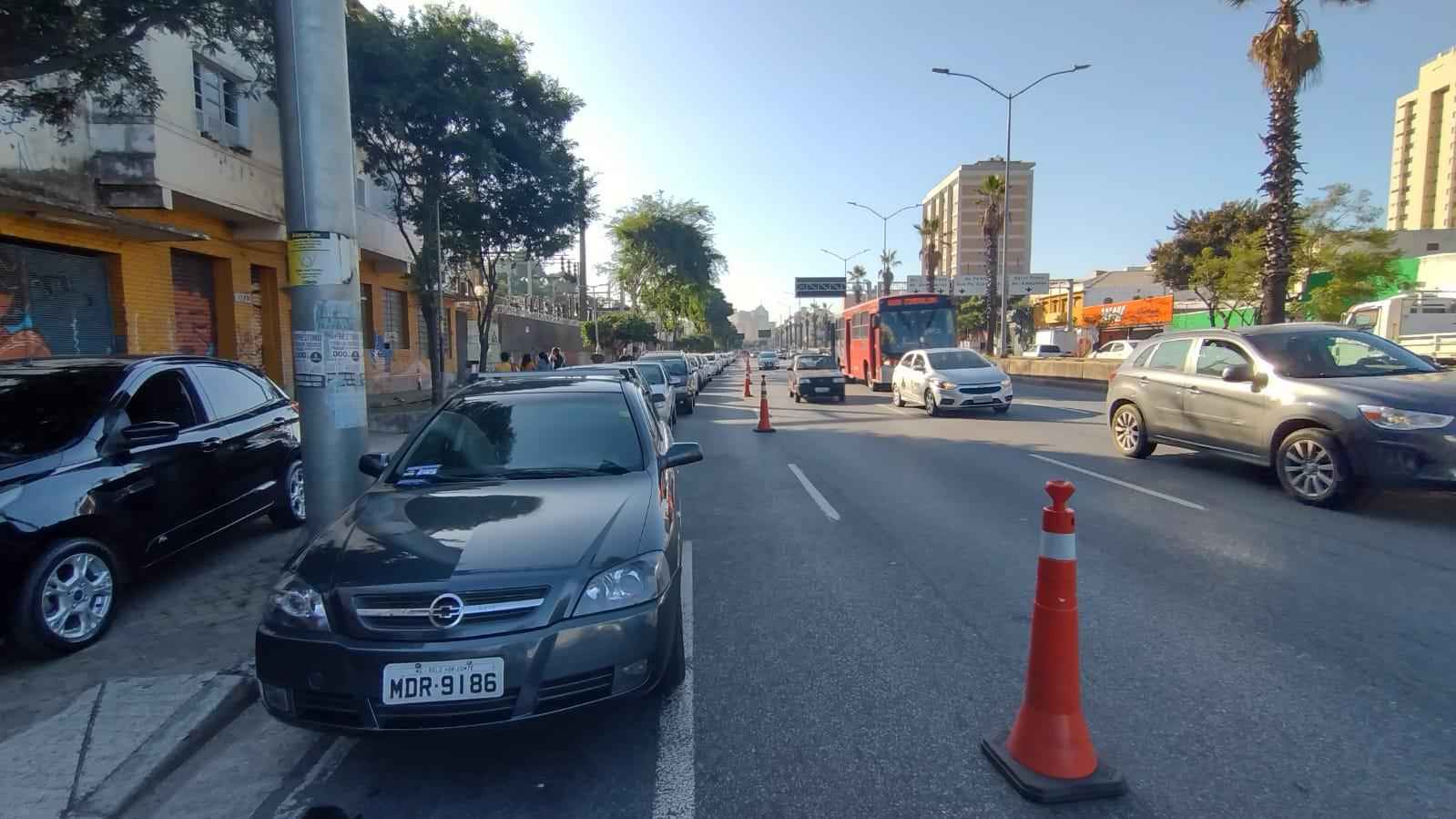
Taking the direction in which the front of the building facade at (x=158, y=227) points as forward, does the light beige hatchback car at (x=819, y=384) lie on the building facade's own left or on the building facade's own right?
on the building facade's own left

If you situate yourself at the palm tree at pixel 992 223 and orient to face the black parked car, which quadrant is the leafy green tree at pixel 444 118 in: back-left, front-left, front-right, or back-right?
front-right

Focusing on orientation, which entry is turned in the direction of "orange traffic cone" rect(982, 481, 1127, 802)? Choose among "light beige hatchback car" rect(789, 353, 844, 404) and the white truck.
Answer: the light beige hatchback car

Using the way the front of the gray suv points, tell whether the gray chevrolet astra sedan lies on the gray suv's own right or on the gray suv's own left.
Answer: on the gray suv's own right

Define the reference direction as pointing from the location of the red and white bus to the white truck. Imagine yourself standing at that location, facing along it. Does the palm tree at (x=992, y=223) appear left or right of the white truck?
left

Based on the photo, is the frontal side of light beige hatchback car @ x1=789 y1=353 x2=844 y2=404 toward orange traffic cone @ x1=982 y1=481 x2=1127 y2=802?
yes

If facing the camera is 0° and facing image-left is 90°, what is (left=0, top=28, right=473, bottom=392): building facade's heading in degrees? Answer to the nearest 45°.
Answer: approximately 315°

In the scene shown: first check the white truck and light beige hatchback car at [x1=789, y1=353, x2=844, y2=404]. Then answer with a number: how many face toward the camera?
1

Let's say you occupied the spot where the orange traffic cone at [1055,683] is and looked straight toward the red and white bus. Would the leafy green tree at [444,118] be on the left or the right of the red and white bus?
left

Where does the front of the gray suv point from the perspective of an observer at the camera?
facing the viewer and to the right of the viewer

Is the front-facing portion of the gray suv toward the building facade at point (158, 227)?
no

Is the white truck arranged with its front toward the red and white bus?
no

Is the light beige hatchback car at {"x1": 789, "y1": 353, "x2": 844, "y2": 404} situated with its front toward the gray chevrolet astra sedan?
yes

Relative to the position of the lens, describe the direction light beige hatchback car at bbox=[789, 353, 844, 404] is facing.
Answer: facing the viewer

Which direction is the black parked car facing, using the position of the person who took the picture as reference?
facing the viewer and to the left of the viewer

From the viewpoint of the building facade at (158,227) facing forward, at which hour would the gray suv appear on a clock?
The gray suv is roughly at 12 o'clock from the building facade.

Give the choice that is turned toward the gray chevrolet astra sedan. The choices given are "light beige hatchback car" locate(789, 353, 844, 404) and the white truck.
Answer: the light beige hatchback car

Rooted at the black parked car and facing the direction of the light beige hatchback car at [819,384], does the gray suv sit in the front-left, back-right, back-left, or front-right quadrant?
front-right

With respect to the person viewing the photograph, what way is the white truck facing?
facing away from the viewer and to the left of the viewer
